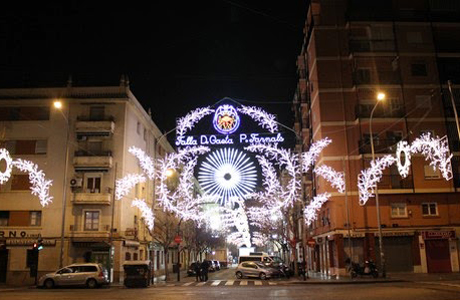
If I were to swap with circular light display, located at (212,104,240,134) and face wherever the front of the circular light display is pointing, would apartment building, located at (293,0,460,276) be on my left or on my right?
on my left

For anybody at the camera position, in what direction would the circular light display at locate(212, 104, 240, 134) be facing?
facing the viewer

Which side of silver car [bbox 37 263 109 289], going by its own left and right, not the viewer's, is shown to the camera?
left

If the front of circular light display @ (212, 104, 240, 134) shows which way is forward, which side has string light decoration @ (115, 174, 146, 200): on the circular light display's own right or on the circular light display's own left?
on the circular light display's own right

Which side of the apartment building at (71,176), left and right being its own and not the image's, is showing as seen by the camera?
front

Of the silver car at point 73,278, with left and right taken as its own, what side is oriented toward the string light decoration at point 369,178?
back
